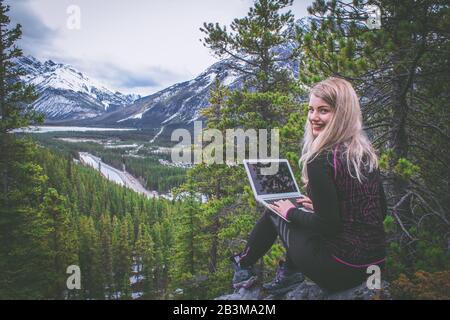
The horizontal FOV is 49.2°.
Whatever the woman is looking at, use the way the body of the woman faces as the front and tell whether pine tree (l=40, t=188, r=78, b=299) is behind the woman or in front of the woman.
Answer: in front

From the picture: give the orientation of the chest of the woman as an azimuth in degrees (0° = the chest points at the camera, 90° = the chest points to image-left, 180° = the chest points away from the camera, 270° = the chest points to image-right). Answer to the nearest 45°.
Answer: approximately 135°

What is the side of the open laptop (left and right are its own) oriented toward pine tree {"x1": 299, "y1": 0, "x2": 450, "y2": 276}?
left

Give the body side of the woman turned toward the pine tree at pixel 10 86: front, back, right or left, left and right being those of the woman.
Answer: front
